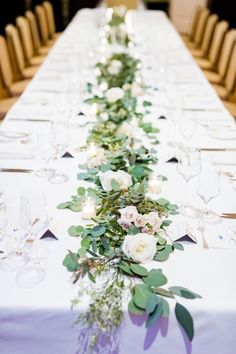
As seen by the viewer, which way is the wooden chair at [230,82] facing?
to the viewer's left

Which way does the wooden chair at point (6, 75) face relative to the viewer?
to the viewer's right

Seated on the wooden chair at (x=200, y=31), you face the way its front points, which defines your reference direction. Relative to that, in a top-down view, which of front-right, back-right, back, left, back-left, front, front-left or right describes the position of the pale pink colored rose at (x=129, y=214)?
left

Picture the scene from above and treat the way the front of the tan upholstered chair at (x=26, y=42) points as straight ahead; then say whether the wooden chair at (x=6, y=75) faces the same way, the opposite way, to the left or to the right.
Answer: the same way

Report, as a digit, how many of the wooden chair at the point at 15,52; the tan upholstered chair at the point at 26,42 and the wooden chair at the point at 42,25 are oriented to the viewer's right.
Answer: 3

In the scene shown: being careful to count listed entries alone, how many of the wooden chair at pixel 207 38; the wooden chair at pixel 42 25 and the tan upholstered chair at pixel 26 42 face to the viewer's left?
1

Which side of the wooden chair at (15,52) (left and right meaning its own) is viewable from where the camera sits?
right

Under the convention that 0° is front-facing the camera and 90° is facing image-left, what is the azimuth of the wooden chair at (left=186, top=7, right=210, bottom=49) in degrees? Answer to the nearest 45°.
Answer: approximately 90°

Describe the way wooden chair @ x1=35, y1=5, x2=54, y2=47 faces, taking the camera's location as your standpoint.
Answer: facing to the right of the viewer

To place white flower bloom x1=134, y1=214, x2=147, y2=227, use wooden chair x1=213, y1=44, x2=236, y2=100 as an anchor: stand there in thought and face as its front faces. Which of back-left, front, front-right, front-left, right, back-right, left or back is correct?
left

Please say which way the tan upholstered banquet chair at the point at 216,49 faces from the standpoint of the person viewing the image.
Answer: facing to the left of the viewer

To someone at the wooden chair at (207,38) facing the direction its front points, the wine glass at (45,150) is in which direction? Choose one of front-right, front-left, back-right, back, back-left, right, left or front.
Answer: left

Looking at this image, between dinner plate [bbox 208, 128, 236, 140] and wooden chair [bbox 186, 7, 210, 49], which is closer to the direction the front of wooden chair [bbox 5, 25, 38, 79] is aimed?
the wooden chair

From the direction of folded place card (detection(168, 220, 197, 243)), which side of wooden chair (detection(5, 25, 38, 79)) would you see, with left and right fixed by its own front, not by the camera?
right

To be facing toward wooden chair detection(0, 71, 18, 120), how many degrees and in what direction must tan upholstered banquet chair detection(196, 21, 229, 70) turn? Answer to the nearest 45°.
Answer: approximately 45° to its left

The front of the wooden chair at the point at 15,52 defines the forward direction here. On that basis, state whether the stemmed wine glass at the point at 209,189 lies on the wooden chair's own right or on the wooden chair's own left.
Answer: on the wooden chair's own right

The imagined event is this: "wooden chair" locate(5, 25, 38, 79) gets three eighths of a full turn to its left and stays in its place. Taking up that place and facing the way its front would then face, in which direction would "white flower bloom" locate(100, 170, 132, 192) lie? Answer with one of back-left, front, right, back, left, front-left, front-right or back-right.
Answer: back-left

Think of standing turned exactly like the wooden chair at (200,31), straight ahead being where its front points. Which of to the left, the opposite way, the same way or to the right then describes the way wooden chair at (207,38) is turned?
the same way

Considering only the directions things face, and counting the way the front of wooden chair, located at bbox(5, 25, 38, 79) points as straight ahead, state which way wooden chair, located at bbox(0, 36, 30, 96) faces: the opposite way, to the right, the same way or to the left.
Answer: the same way

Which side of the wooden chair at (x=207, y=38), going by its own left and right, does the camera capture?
left

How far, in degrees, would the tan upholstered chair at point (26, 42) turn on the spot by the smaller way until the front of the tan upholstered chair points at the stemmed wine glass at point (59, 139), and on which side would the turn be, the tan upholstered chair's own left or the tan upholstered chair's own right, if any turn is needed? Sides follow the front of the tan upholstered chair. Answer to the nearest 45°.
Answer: approximately 90° to the tan upholstered chair's own right

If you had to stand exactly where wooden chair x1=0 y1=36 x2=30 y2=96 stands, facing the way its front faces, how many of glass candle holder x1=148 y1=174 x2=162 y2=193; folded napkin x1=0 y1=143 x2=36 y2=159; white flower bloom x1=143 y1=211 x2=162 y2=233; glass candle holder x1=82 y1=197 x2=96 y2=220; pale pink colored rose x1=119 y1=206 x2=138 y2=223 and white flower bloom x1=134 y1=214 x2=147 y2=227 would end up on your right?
6
